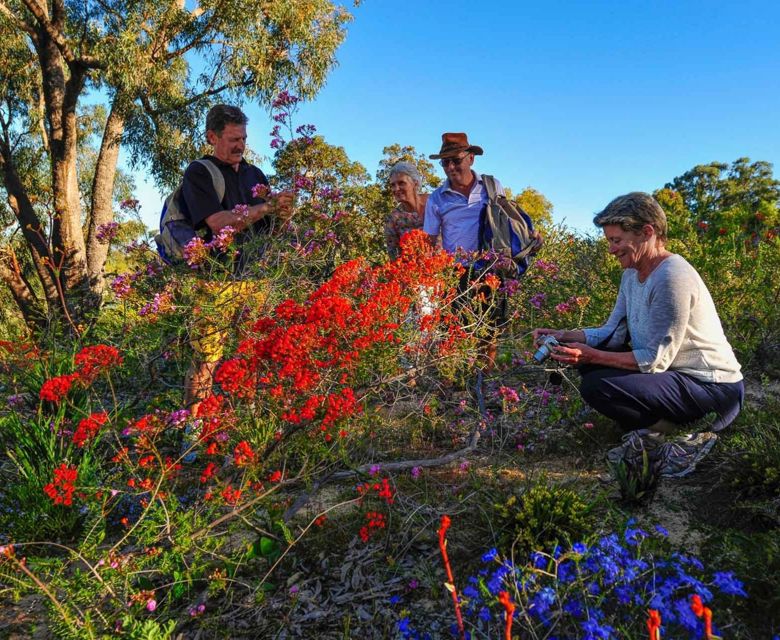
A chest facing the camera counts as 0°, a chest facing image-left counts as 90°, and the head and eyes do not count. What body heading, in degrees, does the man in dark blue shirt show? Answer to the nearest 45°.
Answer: approximately 315°

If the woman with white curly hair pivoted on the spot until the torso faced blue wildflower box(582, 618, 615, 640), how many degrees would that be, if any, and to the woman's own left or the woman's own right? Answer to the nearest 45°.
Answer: approximately 45° to the woman's own left

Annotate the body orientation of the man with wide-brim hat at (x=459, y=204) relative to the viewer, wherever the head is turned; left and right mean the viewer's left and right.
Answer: facing the viewer and to the left of the viewer

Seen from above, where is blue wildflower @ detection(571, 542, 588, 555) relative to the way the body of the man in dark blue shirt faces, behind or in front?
in front

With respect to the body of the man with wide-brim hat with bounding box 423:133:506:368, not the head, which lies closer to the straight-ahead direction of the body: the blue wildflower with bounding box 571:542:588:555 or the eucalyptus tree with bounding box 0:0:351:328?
the blue wildflower

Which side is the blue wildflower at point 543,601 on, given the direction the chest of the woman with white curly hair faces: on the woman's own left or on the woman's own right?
on the woman's own left

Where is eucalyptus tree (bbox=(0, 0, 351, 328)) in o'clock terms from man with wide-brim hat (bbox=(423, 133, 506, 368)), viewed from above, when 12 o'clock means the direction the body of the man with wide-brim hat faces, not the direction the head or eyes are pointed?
The eucalyptus tree is roughly at 3 o'clock from the man with wide-brim hat.

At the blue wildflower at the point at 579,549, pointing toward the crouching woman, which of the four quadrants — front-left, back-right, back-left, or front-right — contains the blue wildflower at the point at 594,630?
back-right

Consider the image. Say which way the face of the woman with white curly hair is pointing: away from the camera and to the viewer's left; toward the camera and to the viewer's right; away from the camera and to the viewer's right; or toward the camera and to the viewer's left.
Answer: toward the camera and to the viewer's left

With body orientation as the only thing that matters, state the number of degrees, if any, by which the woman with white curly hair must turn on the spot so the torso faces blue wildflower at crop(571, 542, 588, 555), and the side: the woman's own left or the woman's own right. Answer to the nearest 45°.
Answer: approximately 45° to the woman's own left

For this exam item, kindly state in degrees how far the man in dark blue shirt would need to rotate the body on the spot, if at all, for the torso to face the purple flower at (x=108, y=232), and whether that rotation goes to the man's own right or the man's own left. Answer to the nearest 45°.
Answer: approximately 180°

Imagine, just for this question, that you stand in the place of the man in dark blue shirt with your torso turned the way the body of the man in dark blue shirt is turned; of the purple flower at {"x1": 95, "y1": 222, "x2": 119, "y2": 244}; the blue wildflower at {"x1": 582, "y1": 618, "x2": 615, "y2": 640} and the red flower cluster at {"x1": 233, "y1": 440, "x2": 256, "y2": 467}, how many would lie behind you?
1

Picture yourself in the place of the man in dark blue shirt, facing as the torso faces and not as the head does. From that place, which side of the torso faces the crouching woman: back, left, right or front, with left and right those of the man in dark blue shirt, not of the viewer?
front

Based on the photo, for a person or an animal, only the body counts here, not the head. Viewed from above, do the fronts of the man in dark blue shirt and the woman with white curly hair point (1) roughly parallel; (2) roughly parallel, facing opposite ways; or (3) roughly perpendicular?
roughly perpendicular
